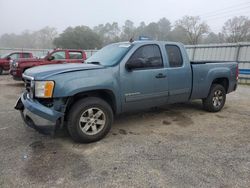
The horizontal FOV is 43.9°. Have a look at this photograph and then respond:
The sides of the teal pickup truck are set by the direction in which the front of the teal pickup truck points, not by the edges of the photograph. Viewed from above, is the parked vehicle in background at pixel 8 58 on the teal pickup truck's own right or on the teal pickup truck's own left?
on the teal pickup truck's own right

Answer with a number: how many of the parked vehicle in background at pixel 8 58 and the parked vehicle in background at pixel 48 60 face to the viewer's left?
2

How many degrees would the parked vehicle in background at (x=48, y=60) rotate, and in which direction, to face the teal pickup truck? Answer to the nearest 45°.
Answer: approximately 90° to its left

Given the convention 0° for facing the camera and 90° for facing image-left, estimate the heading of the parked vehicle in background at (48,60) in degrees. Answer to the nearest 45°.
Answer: approximately 90°

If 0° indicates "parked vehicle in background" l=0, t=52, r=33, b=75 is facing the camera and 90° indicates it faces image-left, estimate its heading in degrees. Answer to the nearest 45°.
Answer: approximately 90°

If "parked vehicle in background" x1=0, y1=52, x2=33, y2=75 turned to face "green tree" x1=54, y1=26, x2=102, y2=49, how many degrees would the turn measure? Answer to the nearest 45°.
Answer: approximately 90° to its right

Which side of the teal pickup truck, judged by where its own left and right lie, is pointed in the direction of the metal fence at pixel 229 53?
back

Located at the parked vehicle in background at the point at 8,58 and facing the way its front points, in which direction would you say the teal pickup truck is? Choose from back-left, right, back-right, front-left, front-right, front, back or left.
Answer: left
